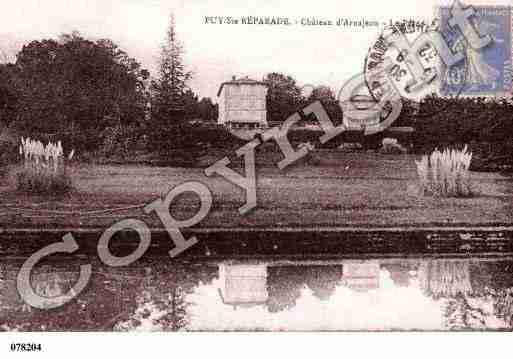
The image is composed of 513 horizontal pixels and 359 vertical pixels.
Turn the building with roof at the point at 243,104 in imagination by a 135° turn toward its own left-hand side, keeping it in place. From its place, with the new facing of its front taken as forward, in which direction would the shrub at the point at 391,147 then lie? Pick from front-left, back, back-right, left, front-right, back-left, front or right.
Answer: front-right

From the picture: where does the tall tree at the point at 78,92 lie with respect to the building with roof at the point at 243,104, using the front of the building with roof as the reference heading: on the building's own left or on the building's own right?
on the building's own right

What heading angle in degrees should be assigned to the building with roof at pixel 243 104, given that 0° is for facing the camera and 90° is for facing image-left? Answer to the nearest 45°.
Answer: approximately 0°
